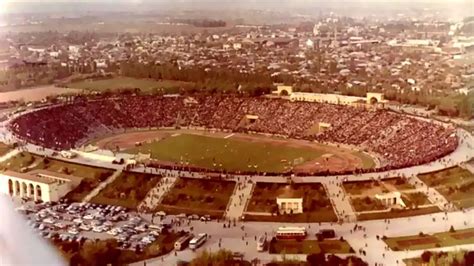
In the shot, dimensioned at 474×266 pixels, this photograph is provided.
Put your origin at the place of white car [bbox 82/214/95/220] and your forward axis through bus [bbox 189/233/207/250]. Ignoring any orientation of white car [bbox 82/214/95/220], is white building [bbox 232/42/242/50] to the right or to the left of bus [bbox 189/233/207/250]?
left

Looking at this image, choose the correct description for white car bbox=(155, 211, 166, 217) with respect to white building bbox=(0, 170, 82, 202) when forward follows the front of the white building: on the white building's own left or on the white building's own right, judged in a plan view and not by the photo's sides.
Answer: on the white building's own left

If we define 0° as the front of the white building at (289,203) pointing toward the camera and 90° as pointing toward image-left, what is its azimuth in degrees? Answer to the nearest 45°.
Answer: approximately 0°
